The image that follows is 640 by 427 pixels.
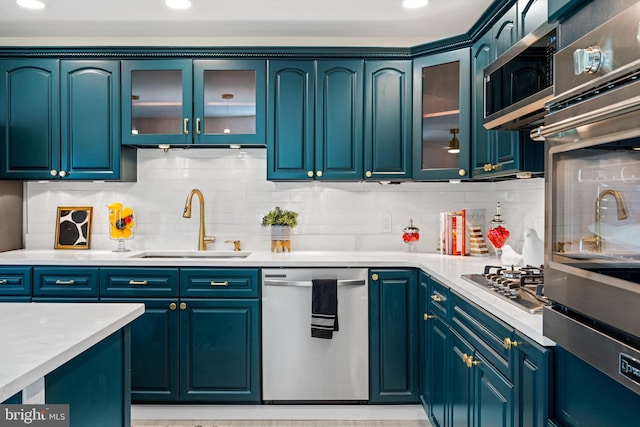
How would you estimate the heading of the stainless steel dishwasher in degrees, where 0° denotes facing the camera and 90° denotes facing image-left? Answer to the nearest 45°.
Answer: approximately 0°

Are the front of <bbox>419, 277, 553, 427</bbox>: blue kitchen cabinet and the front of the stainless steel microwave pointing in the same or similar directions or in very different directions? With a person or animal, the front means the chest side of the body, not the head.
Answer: same or similar directions

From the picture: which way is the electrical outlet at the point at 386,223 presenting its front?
toward the camera

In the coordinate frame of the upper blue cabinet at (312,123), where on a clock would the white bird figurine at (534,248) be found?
The white bird figurine is roughly at 10 o'clock from the upper blue cabinet.

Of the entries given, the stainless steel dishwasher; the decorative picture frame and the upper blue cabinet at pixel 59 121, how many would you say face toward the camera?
3

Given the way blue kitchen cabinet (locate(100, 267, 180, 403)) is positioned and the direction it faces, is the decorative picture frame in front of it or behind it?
behind

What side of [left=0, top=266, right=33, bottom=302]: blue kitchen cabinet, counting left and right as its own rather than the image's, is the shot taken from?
front

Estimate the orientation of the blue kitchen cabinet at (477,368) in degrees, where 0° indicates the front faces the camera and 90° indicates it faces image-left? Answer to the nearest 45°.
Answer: approximately 45°

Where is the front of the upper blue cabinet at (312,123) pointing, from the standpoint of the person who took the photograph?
facing the viewer

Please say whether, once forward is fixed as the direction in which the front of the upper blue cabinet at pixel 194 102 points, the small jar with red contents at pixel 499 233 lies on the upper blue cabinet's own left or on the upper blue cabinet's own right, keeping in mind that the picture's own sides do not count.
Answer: on the upper blue cabinet's own left

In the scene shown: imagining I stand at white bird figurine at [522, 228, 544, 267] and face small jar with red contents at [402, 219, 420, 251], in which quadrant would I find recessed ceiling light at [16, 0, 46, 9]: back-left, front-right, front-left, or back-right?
front-left

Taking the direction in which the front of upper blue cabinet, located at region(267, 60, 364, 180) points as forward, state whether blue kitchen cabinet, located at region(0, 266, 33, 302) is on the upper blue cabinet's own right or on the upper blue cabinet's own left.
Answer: on the upper blue cabinet's own right

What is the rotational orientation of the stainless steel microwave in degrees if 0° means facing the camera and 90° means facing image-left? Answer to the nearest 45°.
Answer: approximately 45°

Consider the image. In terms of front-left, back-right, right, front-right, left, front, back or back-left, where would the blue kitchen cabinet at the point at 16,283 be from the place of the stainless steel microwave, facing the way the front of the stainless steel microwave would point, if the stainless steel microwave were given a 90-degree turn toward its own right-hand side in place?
front-left

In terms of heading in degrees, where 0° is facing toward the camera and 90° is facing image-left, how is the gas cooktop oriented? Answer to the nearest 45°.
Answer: approximately 45°
